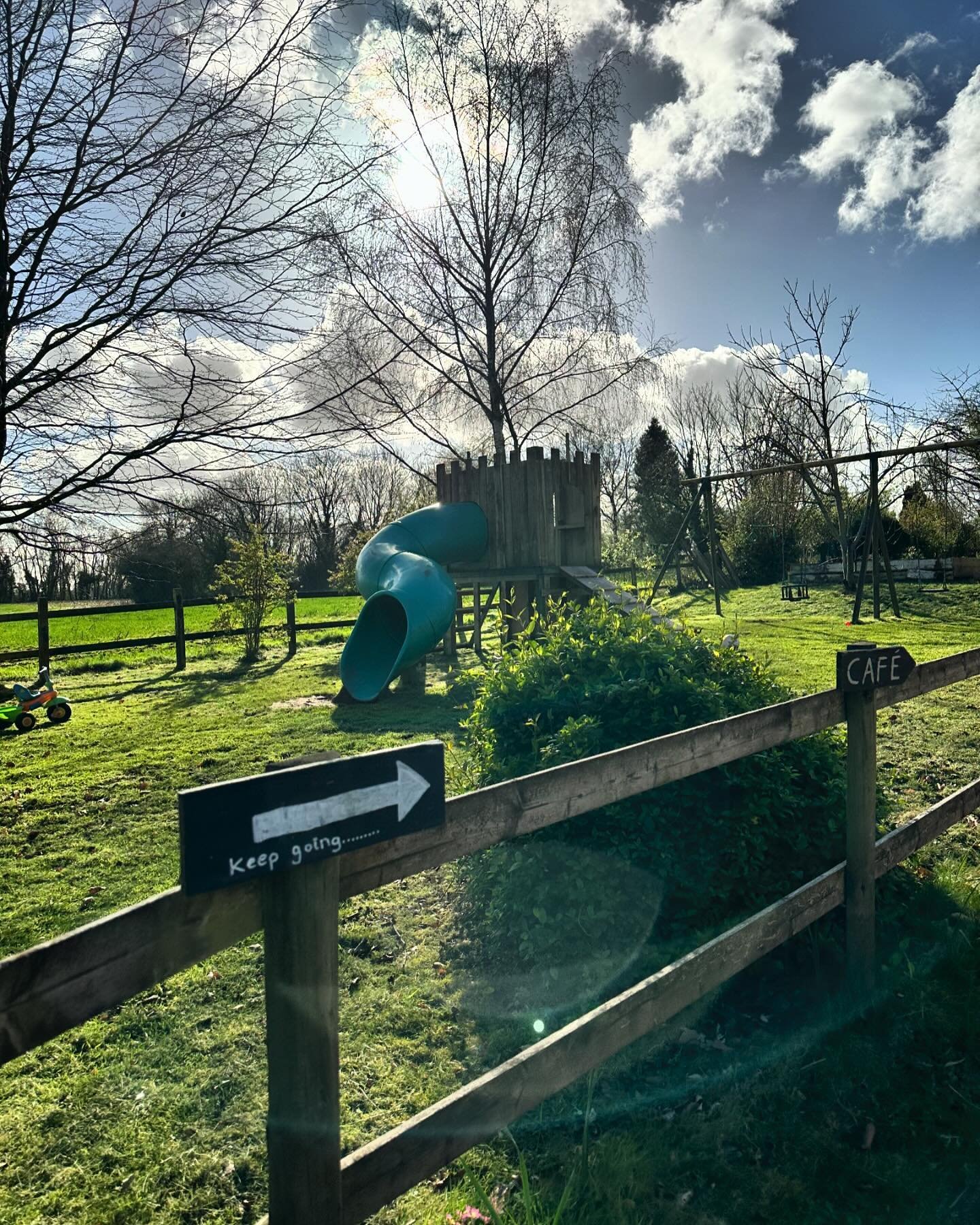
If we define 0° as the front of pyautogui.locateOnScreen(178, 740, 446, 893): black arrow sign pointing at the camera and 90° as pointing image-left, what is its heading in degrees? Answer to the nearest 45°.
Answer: approximately 315°

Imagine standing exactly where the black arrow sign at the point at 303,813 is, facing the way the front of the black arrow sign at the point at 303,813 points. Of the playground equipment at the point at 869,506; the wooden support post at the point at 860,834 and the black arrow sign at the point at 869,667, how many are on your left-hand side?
3

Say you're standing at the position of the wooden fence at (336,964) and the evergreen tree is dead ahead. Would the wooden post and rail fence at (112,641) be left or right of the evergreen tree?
left

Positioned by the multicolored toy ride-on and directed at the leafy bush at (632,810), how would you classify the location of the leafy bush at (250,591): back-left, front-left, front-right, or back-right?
back-left

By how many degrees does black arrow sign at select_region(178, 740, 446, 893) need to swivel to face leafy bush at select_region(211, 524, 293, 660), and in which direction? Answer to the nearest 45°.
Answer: approximately 135° to its left

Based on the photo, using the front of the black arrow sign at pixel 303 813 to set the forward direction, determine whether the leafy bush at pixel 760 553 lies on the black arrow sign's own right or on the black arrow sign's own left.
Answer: on the black arrow sign's own left

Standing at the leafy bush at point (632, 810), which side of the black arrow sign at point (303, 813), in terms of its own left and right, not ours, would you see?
left

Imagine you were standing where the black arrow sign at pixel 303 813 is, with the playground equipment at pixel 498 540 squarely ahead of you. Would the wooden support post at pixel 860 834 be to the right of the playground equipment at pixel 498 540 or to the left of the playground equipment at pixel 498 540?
right

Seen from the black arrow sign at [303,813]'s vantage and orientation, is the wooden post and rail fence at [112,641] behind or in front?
behind

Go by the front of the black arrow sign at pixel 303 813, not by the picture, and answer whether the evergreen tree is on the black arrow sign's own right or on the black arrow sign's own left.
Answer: on the black arrow sign's own left

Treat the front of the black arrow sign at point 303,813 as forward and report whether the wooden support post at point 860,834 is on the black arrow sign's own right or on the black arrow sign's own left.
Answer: on the black arrow sign's own left
